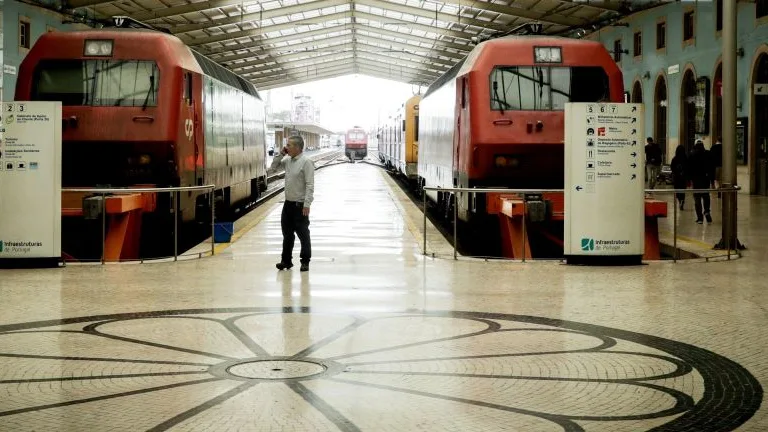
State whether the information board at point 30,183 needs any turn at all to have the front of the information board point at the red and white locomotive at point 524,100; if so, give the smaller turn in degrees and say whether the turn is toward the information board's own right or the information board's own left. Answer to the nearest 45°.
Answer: approximately 90° to the information board's own left

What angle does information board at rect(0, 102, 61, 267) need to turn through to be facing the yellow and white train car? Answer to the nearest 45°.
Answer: approximately 135° to its left

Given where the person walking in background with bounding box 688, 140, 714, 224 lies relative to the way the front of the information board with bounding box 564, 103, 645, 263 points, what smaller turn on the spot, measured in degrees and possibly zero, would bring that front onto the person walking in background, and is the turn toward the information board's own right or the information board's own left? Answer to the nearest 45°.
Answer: approximately 180°

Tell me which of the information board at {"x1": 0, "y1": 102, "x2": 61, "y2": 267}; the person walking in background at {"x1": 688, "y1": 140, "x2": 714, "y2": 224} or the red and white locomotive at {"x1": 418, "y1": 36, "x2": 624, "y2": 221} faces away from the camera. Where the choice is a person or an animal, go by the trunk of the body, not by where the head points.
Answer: the person walking in background

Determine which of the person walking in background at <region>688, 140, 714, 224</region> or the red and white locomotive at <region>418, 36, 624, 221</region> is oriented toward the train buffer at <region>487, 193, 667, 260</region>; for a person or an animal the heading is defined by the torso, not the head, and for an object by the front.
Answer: the red and white locomotive

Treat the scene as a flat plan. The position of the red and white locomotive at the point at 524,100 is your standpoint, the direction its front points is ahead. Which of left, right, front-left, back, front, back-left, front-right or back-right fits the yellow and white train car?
back

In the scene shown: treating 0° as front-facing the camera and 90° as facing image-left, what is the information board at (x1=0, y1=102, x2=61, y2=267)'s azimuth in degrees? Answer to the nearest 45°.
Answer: approximately 0°

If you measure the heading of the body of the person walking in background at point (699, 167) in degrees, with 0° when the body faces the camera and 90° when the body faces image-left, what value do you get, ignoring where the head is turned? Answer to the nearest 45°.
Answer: approximately 180°

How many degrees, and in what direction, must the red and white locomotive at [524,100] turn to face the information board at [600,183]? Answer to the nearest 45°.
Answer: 0° — it already faces it
